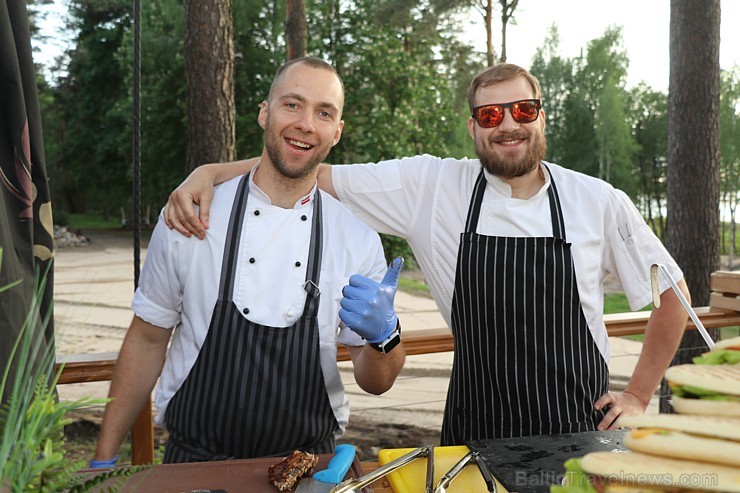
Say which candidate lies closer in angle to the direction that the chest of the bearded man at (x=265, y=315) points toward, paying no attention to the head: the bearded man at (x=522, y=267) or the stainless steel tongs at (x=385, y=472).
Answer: the stainless steel tongs

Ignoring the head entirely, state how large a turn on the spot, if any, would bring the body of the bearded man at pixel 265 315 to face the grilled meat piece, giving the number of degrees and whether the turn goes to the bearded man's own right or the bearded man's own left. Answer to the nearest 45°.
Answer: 0° — they already face it

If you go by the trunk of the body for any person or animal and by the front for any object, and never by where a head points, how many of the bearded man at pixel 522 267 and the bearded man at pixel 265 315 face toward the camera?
2

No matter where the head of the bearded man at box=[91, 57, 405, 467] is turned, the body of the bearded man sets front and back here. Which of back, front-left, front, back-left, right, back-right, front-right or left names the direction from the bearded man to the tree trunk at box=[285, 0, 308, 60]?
back

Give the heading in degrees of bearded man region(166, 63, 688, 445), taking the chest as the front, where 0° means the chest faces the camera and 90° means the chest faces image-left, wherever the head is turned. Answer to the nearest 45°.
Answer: approximately 0°

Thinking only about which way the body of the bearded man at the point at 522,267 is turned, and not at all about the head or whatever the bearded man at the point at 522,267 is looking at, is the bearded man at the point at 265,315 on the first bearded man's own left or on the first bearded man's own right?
on the first bearded man's own right

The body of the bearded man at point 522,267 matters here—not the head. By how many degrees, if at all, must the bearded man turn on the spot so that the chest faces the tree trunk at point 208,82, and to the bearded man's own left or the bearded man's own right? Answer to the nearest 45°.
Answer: approximately 135° to the bearded man's own right

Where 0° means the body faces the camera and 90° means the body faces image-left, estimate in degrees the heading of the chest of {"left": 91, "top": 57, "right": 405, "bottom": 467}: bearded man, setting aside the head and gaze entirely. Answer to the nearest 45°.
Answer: approximately 0°
